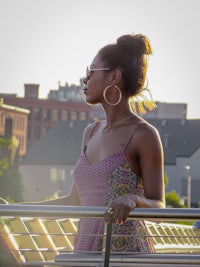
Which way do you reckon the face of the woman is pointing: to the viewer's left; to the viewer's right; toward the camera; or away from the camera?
to the viewer's left

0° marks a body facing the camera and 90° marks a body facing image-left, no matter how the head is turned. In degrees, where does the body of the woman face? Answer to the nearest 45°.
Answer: approximately 45°
